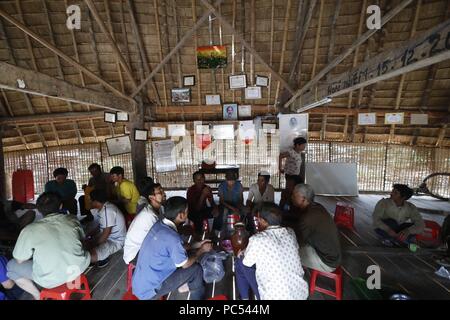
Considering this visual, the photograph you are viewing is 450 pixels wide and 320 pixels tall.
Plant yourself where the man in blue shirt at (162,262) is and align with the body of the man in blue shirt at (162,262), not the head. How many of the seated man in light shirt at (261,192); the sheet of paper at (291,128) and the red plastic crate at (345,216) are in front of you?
3

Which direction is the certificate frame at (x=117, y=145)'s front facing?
toward the camera

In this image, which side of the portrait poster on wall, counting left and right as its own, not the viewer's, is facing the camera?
front

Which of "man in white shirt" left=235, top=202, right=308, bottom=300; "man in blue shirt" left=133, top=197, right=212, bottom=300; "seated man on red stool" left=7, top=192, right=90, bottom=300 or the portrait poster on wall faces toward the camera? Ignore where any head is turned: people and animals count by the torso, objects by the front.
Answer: the portrait poster on wall

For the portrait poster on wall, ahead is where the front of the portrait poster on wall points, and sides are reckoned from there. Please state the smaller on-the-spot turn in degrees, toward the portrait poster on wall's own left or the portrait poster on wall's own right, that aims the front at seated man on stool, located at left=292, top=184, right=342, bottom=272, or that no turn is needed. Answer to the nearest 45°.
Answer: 0° — it already faces them

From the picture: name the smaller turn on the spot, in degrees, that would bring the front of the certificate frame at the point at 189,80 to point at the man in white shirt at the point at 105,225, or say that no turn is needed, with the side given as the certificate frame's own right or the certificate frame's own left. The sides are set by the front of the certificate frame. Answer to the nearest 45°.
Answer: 0° — it already faces them

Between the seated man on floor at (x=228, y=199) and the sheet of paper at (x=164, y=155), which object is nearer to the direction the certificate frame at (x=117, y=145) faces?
the seated man on floor

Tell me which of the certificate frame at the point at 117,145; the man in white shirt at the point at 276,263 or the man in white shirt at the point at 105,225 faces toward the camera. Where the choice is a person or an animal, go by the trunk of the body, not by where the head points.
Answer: the certificate frame

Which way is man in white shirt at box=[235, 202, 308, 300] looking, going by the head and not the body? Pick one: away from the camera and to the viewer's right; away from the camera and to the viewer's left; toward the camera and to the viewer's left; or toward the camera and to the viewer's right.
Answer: away from the camera and to the viewer's left

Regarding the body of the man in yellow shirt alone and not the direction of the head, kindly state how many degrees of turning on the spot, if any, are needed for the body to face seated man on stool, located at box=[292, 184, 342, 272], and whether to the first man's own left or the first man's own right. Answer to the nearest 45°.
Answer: approximately 90° to the first man's own left
